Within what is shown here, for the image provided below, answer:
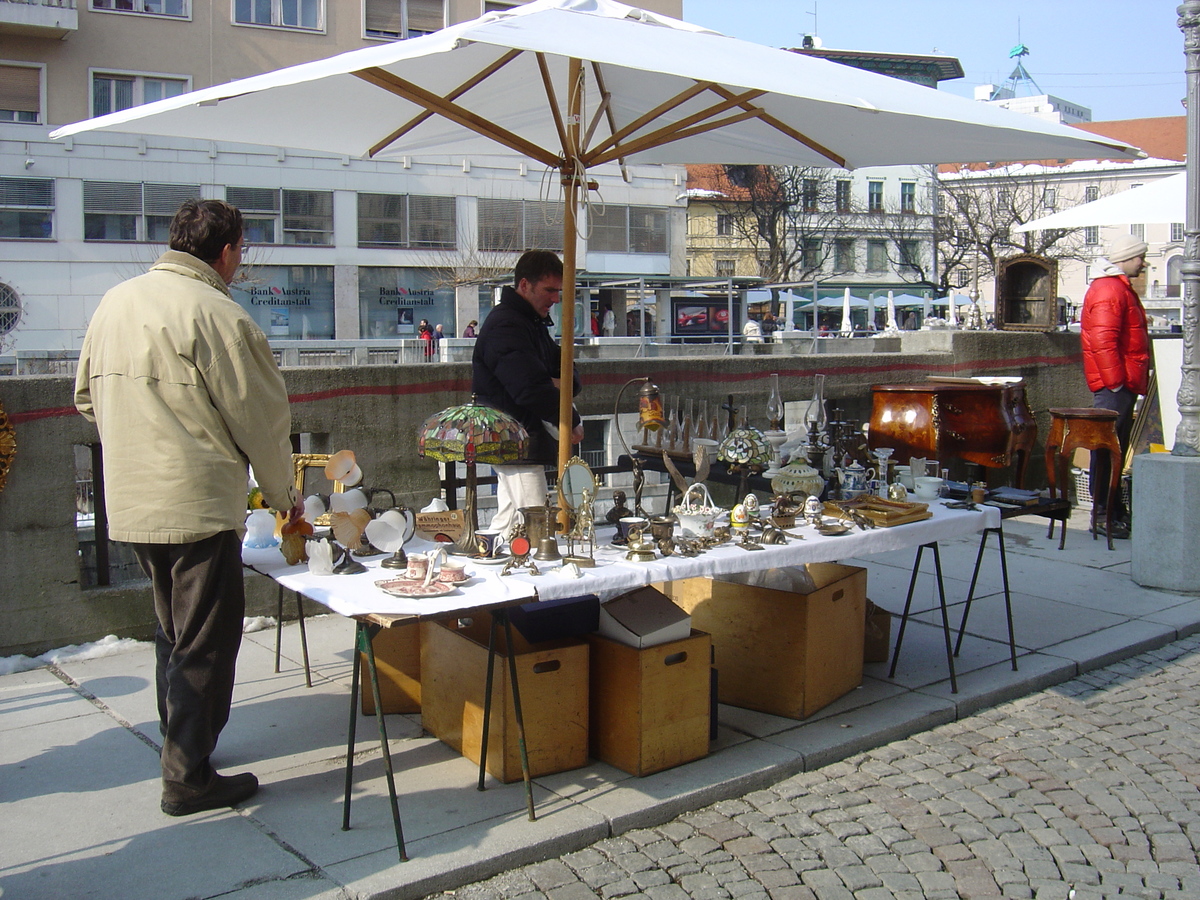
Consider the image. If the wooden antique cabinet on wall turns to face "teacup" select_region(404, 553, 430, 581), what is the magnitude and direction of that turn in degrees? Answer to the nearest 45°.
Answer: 0° — it already faces it

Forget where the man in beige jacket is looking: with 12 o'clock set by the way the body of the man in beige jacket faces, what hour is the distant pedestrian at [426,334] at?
The distant pedestrian is roughly at 11 o'clock from the man in beige jacket.

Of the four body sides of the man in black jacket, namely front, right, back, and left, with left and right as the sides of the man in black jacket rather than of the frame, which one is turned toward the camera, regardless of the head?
right

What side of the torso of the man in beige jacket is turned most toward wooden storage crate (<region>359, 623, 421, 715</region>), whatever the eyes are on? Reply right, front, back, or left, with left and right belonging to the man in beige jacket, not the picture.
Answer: front

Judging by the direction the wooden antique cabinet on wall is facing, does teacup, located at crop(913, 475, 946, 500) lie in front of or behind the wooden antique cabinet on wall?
in front

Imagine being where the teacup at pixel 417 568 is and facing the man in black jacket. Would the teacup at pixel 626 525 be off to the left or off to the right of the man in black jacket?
right

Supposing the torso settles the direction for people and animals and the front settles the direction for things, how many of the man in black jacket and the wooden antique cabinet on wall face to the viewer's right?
1

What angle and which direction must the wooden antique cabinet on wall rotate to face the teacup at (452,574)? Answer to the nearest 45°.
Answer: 0° — it already faces it
